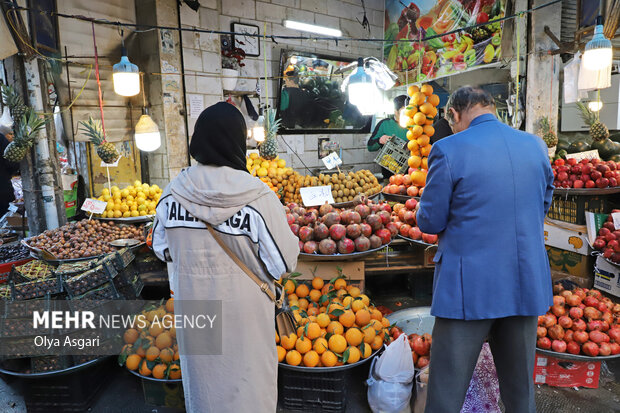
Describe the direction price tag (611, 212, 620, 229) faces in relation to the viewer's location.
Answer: facing the viewer

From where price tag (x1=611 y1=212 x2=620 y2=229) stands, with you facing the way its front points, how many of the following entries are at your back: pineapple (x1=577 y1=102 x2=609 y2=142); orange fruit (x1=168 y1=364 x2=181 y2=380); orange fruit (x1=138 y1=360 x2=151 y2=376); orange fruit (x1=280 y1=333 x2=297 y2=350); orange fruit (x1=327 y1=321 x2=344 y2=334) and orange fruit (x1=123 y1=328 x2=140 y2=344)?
1

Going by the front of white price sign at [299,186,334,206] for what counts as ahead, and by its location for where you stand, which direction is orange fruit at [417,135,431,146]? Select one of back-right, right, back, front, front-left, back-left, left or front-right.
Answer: back-left

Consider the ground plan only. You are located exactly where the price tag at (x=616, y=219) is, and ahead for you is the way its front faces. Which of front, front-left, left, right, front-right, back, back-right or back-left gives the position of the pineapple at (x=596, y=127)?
back

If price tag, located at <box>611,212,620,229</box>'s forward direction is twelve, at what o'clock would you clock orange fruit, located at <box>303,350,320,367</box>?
The orange fruit is roughly at 1 o'clock from the price tag.

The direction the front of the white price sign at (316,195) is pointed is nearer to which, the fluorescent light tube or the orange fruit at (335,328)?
the orange fruit

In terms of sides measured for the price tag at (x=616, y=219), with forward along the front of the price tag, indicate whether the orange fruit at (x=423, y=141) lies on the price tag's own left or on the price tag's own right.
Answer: on the price tag's own right

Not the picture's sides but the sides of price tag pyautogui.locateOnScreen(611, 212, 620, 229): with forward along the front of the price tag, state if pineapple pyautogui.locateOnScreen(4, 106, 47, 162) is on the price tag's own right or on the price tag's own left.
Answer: on the price tag's own right

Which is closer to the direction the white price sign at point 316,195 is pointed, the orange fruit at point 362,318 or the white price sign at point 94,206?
the orange fruit

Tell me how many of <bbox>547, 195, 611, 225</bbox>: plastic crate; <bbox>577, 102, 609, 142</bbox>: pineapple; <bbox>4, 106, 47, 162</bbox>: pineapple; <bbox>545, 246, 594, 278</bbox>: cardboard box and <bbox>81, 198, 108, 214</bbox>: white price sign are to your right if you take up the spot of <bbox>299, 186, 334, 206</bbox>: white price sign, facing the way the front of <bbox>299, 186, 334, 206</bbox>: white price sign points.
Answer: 2

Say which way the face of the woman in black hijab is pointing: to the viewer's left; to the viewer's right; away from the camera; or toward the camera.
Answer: away from the camera

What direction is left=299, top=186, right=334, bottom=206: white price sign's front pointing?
toward the camera

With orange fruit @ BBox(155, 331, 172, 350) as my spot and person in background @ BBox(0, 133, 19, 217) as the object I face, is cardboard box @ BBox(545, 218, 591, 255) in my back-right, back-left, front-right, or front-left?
back-right

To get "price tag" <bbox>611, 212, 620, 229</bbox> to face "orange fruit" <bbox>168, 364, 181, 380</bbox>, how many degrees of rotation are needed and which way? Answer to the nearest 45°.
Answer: approximately 45° to its right

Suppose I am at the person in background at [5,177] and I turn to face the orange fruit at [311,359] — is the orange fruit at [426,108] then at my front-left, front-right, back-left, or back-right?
front-left

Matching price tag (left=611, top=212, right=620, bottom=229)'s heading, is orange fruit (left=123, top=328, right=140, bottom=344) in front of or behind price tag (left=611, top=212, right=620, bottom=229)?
in front

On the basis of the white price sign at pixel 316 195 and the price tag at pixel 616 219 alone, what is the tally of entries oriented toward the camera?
2

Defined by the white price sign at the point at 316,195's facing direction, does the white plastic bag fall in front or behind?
in front
